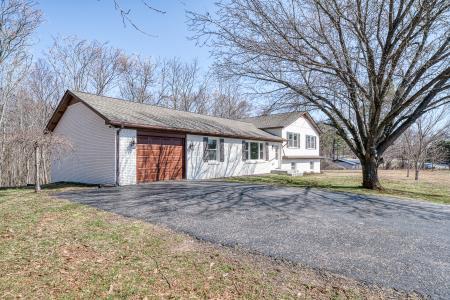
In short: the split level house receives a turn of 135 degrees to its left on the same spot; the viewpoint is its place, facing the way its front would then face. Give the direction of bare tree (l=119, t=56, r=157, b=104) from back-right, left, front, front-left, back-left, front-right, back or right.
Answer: front

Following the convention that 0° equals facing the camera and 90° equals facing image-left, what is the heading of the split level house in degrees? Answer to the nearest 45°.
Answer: approximately 315°
